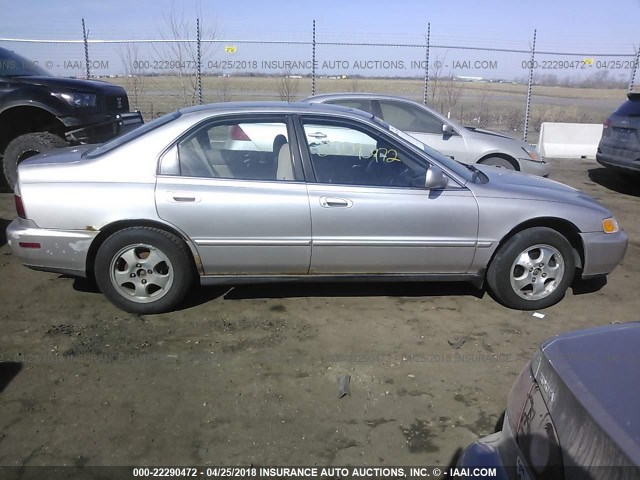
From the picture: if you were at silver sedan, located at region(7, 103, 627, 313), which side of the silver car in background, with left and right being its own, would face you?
right

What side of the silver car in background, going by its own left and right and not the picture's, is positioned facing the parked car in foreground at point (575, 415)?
right

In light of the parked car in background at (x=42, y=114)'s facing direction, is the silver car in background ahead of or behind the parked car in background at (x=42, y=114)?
ahead

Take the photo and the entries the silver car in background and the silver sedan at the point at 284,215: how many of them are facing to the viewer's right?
2

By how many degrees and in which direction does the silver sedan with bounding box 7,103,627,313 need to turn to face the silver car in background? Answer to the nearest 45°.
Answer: approximately 45° to its left

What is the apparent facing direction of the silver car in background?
to the viewer's right

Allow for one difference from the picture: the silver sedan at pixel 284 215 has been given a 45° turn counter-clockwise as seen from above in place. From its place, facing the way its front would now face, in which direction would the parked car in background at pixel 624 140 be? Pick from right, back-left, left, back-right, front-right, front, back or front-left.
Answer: front

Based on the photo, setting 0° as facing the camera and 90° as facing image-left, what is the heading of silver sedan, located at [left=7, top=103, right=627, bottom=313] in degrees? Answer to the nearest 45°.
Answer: approximately 270°

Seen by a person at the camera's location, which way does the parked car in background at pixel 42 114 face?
facing the viewer and to the right of the viewer
